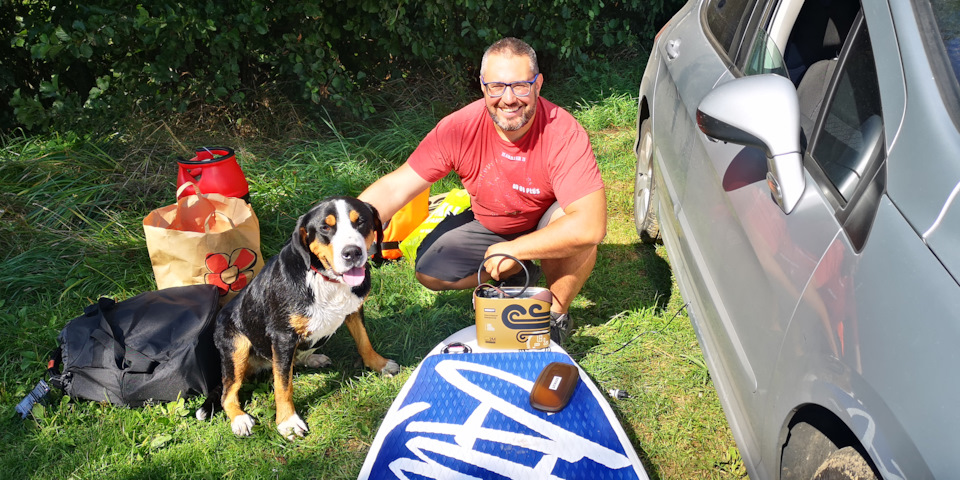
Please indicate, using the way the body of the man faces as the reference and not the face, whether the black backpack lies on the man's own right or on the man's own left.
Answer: on the man's own right

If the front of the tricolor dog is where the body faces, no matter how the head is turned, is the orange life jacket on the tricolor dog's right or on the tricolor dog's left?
on the tricolor dog's left

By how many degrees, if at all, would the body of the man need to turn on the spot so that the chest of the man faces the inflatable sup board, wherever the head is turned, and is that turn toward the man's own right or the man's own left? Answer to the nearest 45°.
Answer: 0° — they already face it

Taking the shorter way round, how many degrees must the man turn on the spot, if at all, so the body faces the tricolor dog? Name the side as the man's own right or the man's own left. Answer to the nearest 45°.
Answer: approximately 45° to the man's own right

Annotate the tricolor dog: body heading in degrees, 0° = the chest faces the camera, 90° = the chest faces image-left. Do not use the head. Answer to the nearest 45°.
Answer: approximately 315°

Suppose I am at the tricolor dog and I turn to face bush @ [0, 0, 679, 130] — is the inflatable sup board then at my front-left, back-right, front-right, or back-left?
back-right
